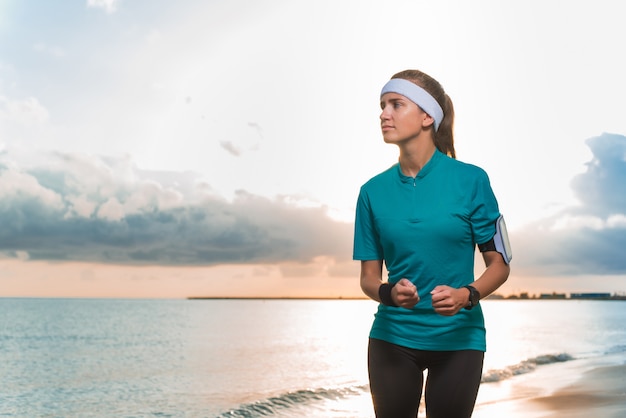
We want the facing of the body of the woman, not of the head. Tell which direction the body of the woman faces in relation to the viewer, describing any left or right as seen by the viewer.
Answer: facing the viewer

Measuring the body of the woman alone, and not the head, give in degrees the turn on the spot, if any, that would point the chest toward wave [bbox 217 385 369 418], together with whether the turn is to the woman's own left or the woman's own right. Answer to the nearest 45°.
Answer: approximately 180°

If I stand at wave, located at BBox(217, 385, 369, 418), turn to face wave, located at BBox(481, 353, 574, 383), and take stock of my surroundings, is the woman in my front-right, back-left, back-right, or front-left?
back-right

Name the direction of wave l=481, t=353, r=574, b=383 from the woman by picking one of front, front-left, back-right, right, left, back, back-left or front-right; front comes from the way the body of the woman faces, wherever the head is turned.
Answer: back

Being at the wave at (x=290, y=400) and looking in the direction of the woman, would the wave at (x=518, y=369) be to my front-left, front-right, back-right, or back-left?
back-left
